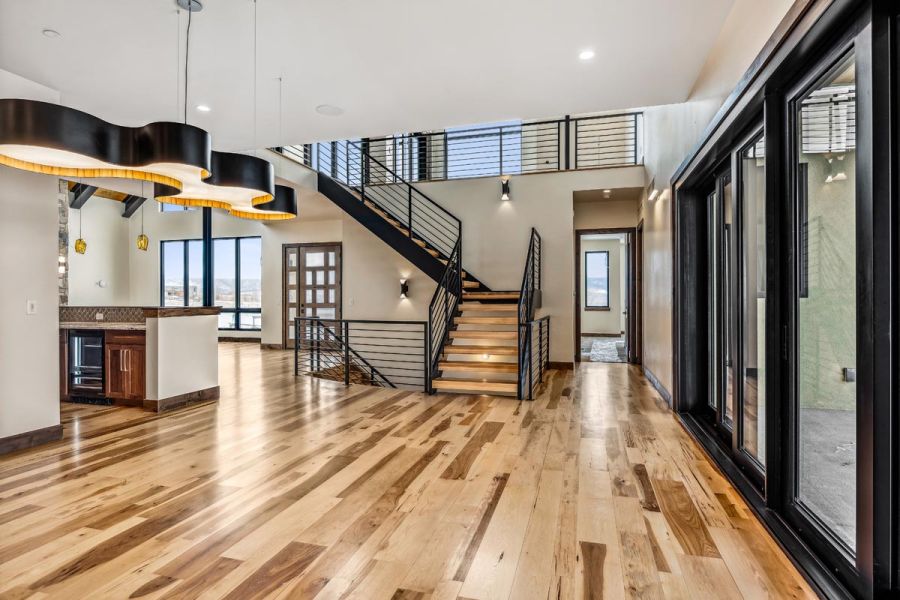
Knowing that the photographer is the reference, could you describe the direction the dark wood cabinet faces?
facing the viewer and to the left of the viewer

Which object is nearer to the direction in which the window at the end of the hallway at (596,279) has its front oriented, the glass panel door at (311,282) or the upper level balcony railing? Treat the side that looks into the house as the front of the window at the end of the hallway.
the upper level balcony railing

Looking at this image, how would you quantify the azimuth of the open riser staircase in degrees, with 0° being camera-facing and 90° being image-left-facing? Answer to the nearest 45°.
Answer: approximately 0°

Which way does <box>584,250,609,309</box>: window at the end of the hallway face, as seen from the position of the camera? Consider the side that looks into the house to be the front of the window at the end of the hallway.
facing the viewer

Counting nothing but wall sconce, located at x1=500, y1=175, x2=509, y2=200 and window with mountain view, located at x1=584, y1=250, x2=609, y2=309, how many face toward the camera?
2

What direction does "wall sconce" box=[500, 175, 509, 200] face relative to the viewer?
toward the camera

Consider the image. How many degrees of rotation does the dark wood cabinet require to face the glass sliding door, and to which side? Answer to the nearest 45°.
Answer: approximately 90° to its left
